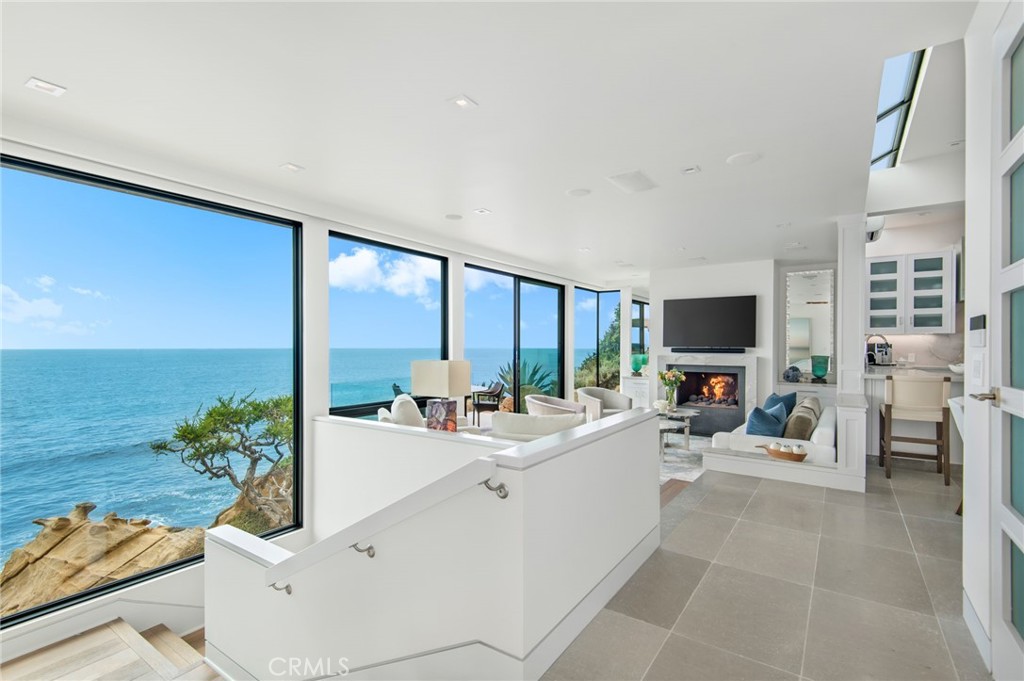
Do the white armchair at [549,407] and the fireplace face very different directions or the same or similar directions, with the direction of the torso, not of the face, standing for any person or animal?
very different directions

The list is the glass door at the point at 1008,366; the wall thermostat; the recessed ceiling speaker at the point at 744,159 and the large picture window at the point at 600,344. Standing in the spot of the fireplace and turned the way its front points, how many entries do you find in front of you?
3

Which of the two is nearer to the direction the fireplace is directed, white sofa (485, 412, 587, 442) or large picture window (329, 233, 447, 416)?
the white sofa

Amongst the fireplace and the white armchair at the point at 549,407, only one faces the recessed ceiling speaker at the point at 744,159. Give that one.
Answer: the fireplace

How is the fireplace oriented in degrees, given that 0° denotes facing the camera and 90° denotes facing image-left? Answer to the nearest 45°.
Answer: approximately 0°

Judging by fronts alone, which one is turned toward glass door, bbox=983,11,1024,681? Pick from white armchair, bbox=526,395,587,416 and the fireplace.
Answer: the fireplace
